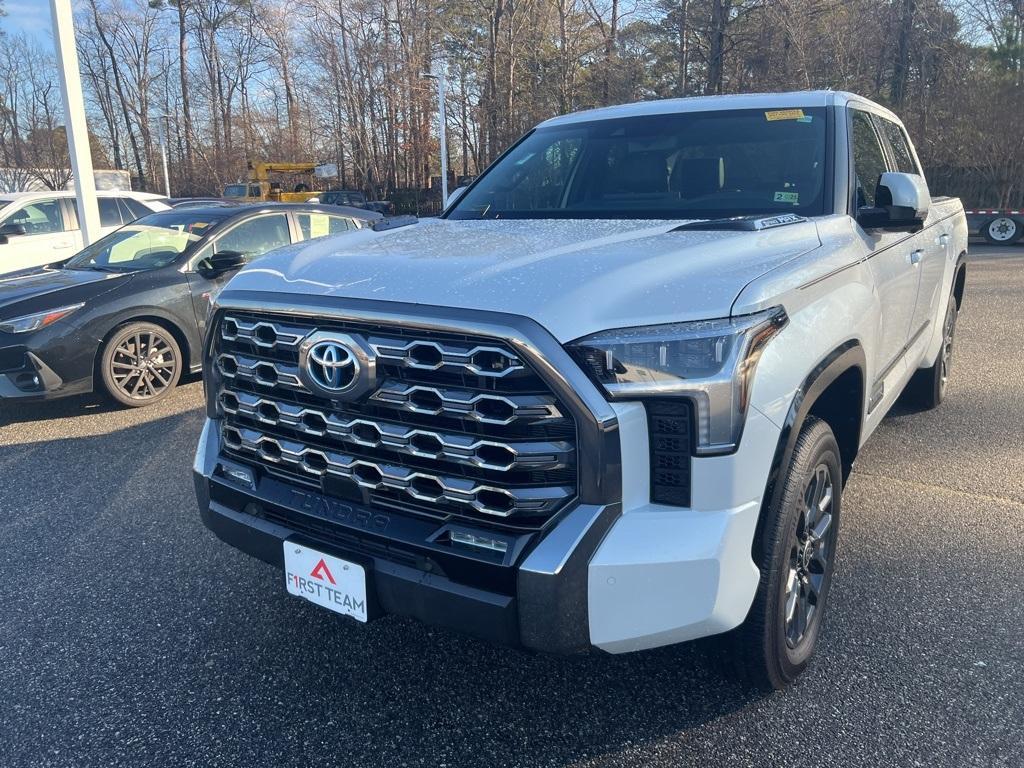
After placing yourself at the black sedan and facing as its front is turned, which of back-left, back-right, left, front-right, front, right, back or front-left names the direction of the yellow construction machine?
back-right

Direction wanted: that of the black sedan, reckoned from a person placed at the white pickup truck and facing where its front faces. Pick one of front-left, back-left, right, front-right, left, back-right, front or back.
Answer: right

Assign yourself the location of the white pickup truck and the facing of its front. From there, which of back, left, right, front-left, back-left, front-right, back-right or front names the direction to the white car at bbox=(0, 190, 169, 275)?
right

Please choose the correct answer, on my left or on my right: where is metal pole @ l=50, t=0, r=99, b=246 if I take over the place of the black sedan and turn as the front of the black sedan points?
on my right

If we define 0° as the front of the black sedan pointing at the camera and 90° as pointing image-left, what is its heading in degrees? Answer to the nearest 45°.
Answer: approximately 45°

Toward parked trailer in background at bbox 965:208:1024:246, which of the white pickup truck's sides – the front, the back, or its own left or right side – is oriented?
back

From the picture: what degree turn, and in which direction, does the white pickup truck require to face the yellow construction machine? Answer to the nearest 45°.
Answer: approximately 135° to its right

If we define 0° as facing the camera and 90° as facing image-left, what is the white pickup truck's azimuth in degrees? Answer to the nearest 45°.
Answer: approximately 45°

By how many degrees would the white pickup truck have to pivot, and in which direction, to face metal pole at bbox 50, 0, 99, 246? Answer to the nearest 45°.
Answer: approximately 90° to its right

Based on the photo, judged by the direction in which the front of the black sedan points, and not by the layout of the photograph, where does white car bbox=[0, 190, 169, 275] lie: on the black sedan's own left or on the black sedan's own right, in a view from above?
on the black sedan's own right
